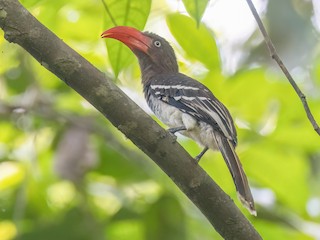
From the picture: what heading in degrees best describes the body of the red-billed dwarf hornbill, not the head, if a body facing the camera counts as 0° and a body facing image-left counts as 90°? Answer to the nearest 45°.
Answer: approximately 90°
